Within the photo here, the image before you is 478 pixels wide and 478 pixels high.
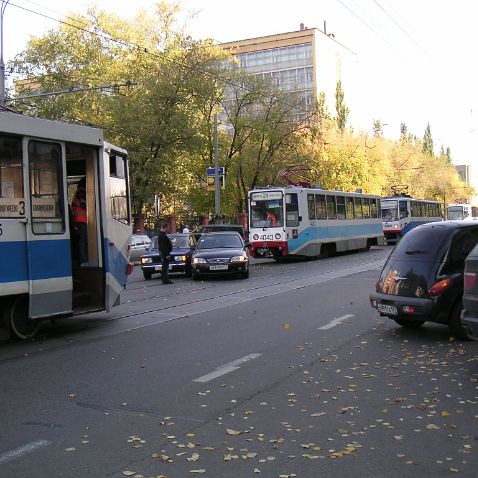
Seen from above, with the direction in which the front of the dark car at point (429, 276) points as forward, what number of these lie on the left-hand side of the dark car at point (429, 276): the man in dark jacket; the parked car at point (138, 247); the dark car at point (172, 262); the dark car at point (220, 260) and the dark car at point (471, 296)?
4

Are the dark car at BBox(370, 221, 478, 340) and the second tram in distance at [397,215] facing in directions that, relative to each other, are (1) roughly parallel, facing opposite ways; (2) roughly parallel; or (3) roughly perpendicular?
roughly parallel, facing opposite ways

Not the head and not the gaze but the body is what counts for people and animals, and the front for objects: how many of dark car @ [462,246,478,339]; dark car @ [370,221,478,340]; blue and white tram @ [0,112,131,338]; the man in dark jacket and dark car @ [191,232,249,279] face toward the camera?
1

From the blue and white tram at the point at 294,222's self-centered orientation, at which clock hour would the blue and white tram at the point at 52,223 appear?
the blue and white tram at the point at 52,223 is roughly at 11 o'clock from the blue and white tram at the point at 294,222.

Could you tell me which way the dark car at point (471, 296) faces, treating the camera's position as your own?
facing away from the viewer and to the right of the viewer

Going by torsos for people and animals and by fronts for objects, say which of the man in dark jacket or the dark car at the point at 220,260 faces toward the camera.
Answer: the dark car

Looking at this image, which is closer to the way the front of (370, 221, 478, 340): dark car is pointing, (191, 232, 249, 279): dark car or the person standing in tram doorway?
the dark car

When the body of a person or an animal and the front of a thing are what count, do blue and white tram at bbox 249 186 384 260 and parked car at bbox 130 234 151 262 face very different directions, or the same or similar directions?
same or similar directions

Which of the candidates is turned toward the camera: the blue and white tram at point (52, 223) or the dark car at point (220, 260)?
the dark car

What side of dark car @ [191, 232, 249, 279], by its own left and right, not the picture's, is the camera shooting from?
front

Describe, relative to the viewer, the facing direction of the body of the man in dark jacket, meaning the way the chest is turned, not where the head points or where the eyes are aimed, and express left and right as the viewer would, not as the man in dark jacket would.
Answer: facing to the right of the viewer

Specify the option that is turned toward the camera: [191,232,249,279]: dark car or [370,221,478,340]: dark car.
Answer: [191,232,249,279]: dark car

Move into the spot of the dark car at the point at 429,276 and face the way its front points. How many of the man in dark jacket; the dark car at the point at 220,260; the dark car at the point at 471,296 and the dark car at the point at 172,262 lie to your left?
3

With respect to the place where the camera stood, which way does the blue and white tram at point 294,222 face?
facing the viewer and to the left of the viewer

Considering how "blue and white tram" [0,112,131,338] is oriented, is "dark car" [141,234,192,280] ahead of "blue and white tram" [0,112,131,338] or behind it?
ahead

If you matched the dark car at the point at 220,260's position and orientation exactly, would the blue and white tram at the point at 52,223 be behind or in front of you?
in front
